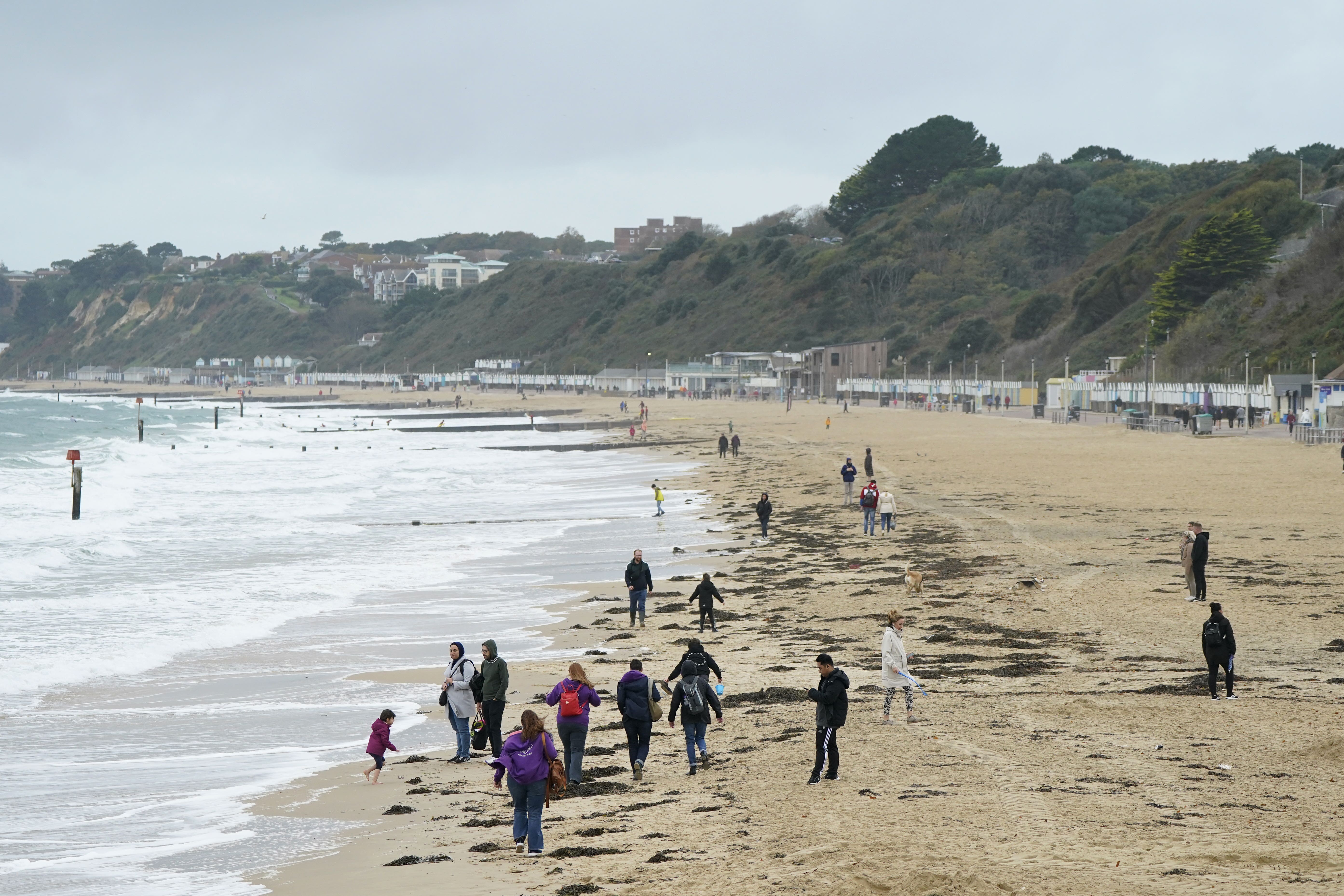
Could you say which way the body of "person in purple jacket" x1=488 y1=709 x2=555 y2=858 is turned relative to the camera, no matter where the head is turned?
away from the camera

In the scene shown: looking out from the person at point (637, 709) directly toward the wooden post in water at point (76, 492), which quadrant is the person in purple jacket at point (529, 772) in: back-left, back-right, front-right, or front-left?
back-left

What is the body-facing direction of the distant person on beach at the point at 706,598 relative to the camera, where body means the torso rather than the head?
away from the camera

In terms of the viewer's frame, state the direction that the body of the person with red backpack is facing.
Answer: away from the camera

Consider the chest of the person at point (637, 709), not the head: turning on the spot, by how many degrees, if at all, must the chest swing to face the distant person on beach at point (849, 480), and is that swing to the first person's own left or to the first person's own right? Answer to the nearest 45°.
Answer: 0° — they already face them

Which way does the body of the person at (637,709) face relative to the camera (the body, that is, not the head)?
away from the camera

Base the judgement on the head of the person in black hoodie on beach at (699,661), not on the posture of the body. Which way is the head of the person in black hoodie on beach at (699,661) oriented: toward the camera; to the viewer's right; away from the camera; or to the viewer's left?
away from the camera

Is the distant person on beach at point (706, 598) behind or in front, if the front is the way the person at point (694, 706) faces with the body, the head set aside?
in front

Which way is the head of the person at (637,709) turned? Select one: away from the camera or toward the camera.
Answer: away from the camera

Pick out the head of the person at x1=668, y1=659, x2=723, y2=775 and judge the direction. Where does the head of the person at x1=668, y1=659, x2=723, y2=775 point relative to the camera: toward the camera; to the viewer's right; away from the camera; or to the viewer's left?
away from the camera
